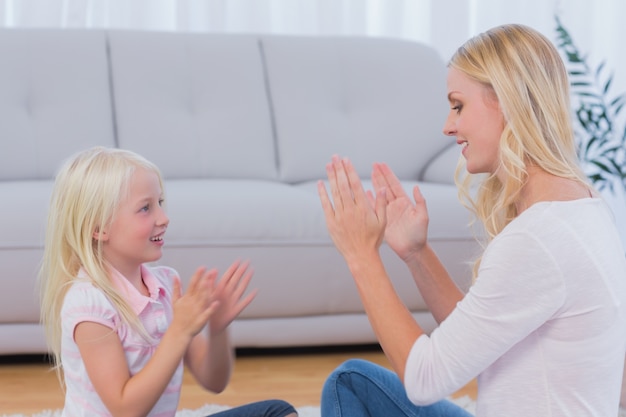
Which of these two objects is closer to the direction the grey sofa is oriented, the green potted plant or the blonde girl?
the blonde girl

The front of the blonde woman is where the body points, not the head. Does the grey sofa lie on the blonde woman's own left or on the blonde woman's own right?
on the blonde woman's own right

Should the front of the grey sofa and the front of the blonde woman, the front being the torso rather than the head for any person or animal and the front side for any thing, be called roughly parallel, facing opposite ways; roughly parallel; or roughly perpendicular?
roughly perpendicular

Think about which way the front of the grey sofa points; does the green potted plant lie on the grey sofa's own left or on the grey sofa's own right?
on the grey sofa's own left

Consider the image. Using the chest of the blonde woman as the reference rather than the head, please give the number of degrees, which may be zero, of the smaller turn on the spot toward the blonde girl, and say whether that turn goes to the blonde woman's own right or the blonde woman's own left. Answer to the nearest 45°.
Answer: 0° — they already face them

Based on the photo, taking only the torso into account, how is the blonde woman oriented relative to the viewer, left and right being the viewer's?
facing to the left of the viewer

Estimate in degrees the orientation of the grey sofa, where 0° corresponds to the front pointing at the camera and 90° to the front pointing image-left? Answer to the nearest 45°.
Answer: approximately 0°

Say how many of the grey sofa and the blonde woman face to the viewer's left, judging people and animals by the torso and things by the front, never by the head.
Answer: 1

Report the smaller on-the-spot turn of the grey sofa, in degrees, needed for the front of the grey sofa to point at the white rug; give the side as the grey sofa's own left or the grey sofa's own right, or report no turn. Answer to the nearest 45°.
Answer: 0° — it already faces it
